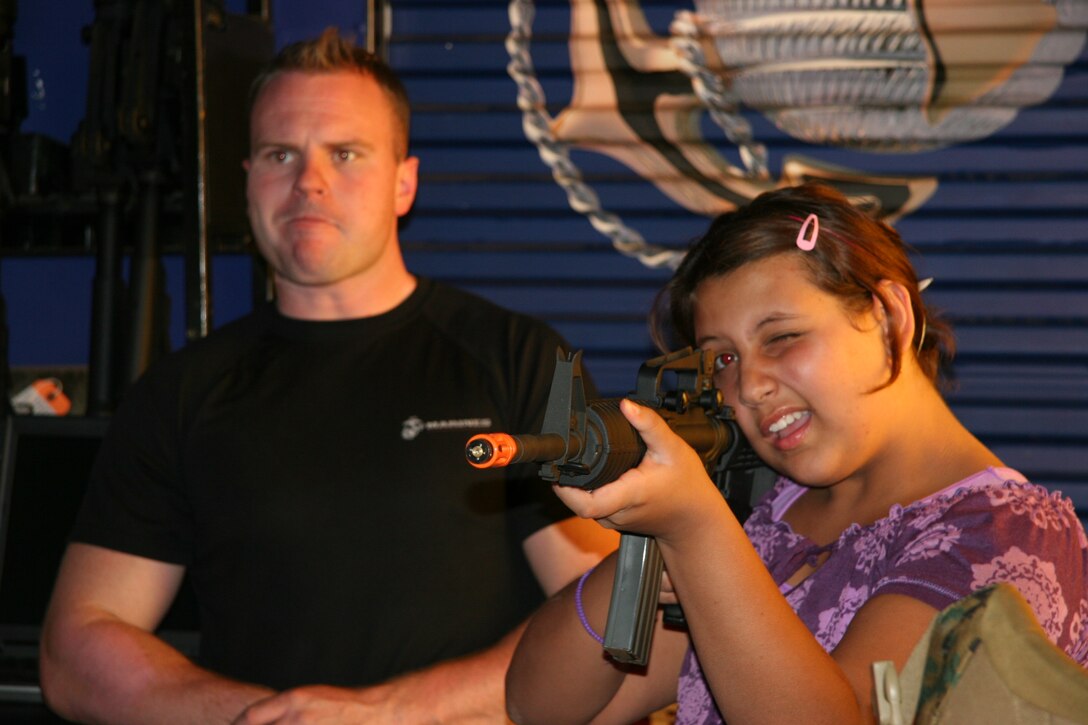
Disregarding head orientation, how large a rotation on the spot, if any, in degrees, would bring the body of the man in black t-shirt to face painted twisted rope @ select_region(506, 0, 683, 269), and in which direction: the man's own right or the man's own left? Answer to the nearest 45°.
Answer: approximately 135° to the man's own left

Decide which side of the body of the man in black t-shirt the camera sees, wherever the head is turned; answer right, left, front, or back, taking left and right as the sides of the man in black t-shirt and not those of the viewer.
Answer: front

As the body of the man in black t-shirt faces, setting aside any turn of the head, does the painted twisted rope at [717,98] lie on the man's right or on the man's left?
on the man's left
